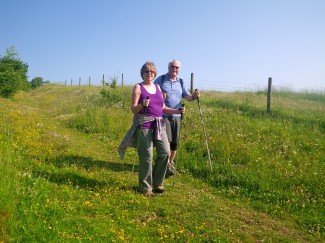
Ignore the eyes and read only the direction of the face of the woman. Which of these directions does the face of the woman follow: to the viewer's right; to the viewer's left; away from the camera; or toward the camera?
toward the camera

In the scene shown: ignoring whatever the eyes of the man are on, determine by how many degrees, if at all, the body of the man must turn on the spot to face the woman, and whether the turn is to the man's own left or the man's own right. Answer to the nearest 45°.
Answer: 0° — they already face them

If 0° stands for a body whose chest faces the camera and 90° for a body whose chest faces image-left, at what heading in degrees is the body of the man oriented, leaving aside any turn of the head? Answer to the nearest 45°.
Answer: approximately 0°
